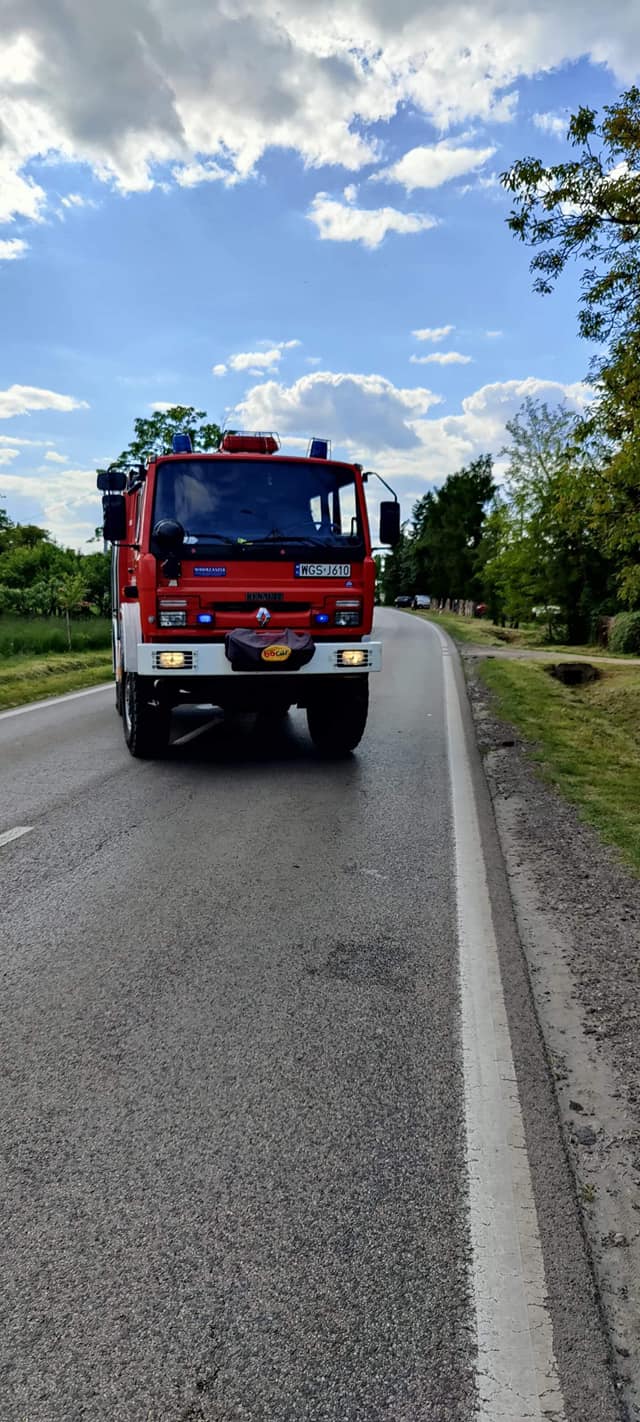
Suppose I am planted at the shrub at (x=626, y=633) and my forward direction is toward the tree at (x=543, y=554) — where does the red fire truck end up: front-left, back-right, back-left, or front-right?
back-left

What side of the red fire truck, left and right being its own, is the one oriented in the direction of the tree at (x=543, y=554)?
back

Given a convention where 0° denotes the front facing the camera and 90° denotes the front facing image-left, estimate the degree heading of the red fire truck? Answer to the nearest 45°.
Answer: approximately 0°

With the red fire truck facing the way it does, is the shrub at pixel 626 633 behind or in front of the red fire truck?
behind
